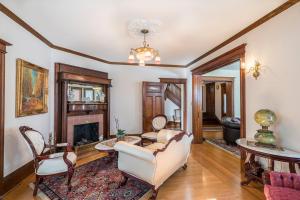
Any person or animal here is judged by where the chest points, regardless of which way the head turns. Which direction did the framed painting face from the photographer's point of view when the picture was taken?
facing the viewer and to the right of the viewer

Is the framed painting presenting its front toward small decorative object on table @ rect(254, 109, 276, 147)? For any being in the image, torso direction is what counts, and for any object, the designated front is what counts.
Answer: yes

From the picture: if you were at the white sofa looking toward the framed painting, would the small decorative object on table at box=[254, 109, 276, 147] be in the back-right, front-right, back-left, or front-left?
back-right

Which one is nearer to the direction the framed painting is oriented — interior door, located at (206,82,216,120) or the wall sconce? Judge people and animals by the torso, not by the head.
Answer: the wall sconce

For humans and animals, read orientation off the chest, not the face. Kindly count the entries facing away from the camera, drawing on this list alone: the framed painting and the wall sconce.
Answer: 0

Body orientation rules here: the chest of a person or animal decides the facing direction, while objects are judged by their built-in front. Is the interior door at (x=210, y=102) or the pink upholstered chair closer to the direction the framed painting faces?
the pink upholstered chair

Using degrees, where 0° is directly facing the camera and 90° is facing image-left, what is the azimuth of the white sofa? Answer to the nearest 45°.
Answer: approximately 135°

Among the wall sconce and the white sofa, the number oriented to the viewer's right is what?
0

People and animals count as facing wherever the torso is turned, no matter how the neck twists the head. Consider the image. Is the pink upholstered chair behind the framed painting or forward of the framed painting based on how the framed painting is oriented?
forward

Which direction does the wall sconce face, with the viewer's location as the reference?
facing the viewer and to the left of the viewer

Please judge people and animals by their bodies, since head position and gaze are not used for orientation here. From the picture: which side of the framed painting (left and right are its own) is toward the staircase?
left

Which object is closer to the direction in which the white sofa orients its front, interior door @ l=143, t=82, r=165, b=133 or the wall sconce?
the interior door

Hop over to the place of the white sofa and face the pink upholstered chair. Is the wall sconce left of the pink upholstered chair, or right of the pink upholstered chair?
left

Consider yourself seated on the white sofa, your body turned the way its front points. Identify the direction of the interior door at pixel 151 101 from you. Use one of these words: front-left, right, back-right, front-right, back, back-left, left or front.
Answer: front-right
